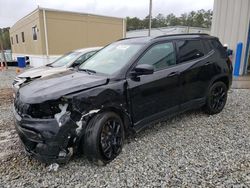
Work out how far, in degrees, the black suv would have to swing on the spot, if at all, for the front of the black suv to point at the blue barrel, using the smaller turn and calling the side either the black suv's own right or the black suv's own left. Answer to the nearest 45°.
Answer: approximately 90° to the black suv's own right

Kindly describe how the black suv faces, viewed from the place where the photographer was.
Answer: facing the viewer and to the left of the viewer

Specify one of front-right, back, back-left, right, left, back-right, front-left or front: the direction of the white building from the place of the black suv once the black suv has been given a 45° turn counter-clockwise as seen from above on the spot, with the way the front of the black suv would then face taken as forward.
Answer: back-left
